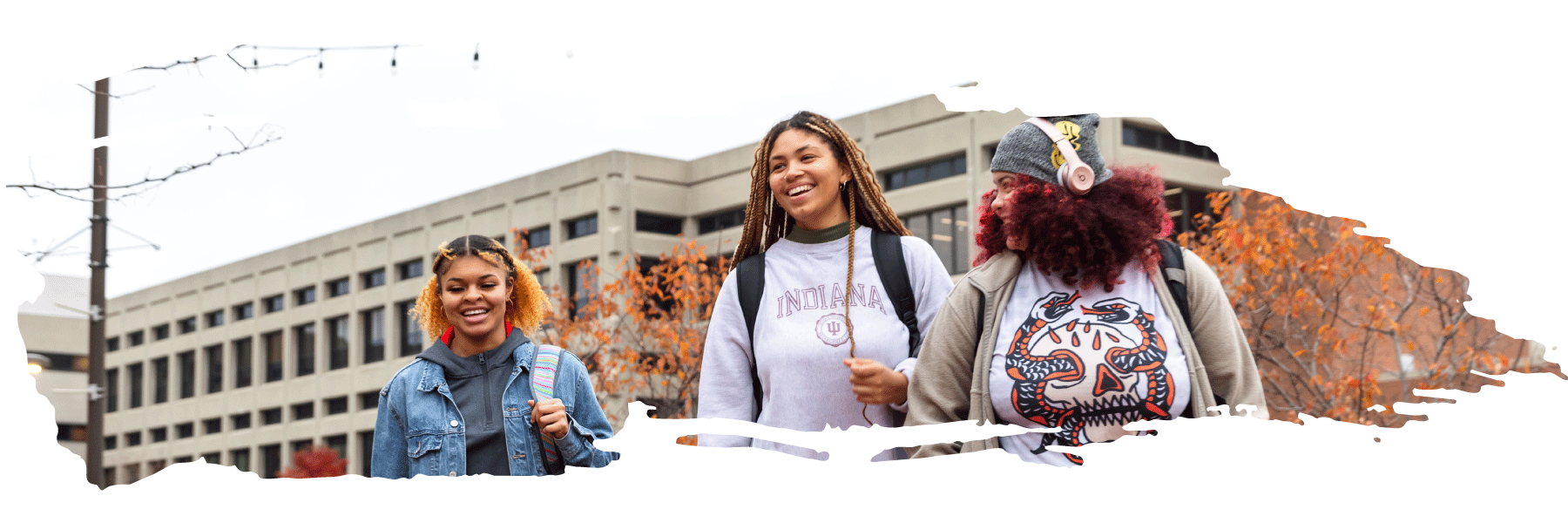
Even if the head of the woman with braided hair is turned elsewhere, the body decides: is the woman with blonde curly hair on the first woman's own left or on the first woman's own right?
on the first woman's own right

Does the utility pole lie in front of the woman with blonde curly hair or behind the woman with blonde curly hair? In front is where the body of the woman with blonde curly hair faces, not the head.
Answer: behind

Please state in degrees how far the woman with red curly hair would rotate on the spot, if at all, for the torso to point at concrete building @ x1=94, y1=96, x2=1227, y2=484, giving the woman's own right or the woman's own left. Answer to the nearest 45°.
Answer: approximately 135° to the woman's own right

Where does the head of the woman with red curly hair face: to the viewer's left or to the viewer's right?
to the viewer's left

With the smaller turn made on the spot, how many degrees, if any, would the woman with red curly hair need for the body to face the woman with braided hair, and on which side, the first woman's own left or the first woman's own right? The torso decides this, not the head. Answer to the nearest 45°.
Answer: approximately 135° to the first woman's own right

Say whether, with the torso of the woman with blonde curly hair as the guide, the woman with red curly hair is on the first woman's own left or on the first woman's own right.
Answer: on the first woman's own left

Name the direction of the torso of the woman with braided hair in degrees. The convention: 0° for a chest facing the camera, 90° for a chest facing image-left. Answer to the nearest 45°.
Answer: approximately 0°

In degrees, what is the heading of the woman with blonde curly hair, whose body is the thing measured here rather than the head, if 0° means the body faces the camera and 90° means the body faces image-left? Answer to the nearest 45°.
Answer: approximately 0°

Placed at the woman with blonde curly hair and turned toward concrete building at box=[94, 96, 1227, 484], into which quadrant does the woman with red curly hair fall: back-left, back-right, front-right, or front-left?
back-right

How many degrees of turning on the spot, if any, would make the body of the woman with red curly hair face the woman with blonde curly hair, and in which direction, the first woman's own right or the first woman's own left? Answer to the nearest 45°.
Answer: approximately 90° to the first woman's own right

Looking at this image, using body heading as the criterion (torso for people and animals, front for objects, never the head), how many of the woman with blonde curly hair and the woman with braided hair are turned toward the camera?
2

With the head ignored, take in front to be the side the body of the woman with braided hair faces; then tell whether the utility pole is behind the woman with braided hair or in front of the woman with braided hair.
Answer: behind
